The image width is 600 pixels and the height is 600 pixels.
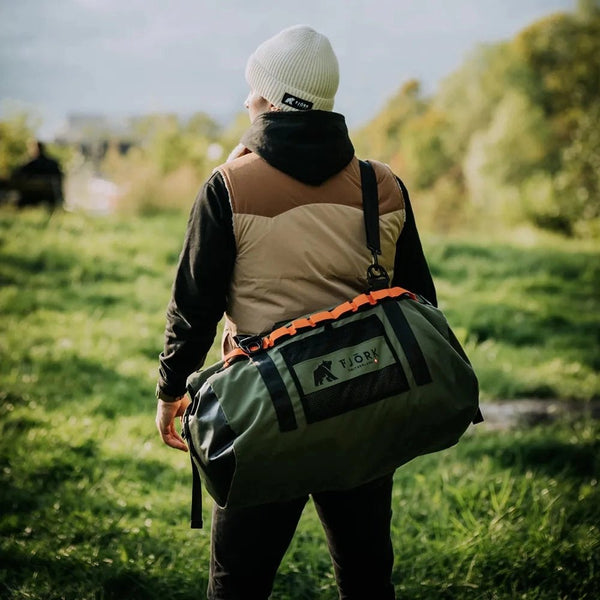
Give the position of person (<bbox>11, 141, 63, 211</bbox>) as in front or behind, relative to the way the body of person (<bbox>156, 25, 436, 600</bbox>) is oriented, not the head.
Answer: in front

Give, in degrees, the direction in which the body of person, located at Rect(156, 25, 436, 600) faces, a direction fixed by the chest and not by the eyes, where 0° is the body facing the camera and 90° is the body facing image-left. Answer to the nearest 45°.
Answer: approximately 180°
